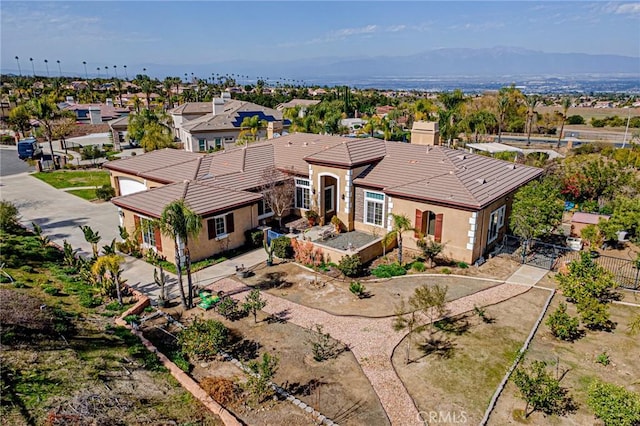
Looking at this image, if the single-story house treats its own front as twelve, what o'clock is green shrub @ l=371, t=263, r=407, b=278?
The green shrub is roughly at 10 o'clock from the single-story house.

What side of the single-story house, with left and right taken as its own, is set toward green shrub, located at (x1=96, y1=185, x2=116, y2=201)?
right

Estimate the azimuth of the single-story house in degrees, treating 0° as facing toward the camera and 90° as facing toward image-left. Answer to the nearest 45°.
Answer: approximately 45°

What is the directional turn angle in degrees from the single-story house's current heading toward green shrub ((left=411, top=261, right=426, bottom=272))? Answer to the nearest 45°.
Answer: approximately 90° to its left

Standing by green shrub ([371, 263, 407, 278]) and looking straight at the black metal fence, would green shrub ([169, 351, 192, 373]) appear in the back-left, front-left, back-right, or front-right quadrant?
back-right

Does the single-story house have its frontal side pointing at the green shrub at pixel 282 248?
yes

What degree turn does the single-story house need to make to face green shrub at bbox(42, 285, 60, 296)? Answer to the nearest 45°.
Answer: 0° — it already faces it
